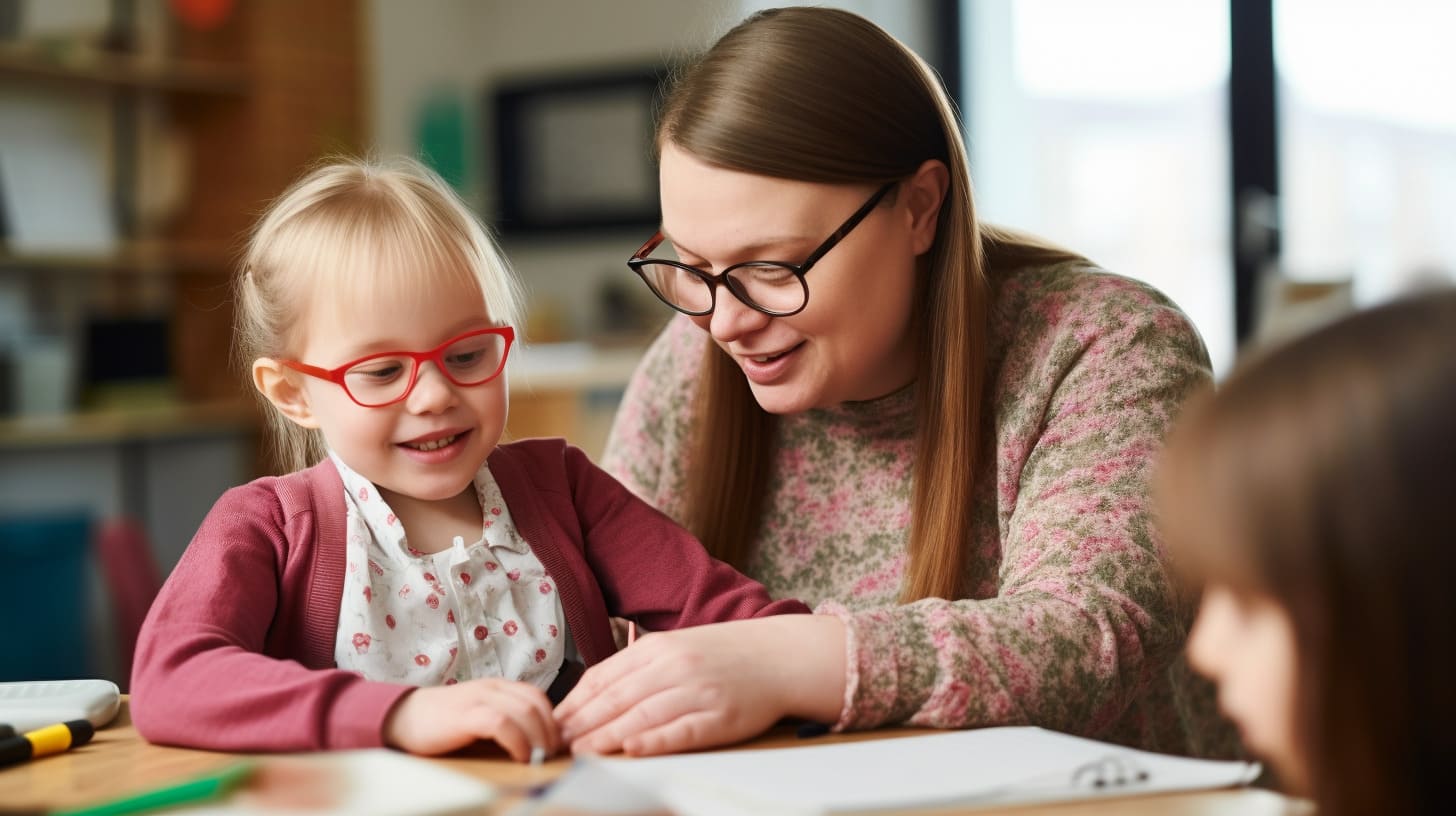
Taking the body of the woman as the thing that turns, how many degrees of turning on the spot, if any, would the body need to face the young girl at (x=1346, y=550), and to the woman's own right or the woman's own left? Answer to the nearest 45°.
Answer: approximately 45° to the woman's own left

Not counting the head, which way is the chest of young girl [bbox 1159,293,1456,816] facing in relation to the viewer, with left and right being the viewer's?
facing to the left of the viewer

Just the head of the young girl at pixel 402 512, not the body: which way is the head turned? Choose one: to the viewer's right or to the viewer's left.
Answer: to the viewer's right

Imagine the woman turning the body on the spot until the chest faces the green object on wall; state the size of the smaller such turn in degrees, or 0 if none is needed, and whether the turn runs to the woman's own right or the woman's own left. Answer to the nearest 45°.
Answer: approximately 135° to the woman's own right

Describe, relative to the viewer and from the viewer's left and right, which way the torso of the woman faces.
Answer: facing the viewer and to the left of the viewer

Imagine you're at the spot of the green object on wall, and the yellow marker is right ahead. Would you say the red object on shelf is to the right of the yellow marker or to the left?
right

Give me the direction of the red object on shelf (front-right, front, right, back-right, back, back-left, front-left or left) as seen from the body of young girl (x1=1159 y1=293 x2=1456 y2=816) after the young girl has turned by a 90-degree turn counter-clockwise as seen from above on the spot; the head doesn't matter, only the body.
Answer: back-right

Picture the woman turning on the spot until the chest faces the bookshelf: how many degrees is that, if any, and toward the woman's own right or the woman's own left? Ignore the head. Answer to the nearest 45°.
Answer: approximately 90° to the woman's own right

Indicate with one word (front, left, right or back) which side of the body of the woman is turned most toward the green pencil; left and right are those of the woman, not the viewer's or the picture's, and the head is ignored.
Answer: front

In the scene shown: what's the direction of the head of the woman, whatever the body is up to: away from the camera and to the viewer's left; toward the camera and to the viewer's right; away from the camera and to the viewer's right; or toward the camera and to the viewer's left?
toward the camera and to the viewer's left

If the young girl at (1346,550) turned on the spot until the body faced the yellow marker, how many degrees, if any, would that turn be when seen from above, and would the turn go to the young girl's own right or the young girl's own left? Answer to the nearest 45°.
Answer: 0° — they already face it

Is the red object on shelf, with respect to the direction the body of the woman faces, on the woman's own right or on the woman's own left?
on the woman's own right
